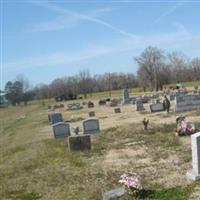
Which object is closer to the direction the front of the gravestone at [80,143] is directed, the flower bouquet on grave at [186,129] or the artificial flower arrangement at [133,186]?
the artificial flower arrangement

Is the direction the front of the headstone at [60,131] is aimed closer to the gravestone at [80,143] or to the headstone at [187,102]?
the gravestone

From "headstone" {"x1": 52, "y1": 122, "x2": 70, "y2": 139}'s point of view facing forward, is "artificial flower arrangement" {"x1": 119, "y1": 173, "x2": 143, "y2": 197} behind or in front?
in front

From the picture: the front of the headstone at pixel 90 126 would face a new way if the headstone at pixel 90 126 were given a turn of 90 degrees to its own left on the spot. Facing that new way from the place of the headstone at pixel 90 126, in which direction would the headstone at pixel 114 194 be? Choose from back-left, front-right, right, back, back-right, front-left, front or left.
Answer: right

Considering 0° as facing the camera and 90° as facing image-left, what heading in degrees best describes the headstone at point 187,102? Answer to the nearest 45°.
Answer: approximately 0°

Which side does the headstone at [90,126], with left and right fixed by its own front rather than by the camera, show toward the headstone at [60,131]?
right

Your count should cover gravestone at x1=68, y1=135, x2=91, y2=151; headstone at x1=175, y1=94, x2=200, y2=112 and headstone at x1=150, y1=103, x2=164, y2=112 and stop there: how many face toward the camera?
3

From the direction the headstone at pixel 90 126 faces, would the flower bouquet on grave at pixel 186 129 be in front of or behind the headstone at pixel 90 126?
in front

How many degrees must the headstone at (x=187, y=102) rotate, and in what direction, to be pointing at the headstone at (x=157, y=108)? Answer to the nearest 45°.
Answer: approximately 135° to its right

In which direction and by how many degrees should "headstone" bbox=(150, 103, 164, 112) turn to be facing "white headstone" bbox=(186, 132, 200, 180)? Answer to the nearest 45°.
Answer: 0° — it already faces it

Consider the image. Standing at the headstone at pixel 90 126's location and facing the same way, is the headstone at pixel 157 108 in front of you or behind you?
behind
